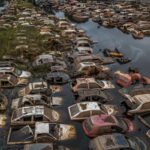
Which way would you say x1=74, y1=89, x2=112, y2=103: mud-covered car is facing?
to the viewer's right

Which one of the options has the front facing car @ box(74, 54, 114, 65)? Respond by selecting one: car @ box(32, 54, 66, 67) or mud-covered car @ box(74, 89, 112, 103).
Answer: car @ box(32, 54, 66, 67)

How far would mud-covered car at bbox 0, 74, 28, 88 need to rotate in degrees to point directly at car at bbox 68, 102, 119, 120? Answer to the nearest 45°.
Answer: approximately 45° to its right

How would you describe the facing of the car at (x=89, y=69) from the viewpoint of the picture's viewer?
facing to the right of the viewer

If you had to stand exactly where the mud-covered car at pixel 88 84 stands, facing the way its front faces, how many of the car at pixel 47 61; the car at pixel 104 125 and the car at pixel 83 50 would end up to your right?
1

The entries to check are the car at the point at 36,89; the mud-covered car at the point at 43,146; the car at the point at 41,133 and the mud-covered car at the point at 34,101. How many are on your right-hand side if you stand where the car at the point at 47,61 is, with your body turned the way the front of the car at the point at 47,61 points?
4

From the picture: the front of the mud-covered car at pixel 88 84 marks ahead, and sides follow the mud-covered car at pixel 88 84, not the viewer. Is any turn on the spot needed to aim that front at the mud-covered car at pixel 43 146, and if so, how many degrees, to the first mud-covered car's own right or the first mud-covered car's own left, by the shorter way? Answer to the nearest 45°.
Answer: approximately 90° to the first mud-covered car's own right

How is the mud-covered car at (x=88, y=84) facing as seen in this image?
to the viewer's right
